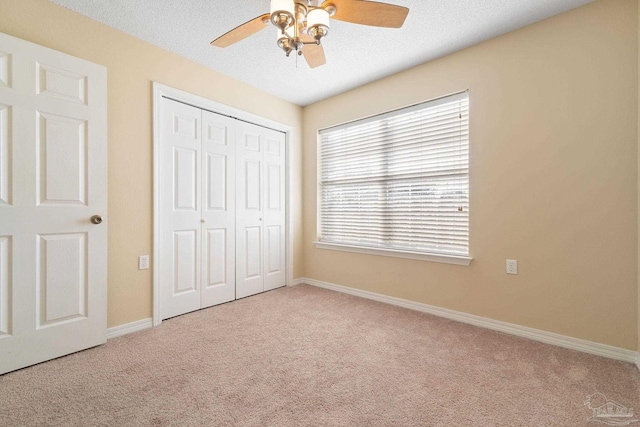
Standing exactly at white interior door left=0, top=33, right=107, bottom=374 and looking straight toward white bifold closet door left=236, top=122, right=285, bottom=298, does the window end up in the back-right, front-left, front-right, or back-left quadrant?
front-right

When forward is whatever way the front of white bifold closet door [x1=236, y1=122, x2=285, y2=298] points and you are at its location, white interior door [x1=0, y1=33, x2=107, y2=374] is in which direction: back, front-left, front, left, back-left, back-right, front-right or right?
right

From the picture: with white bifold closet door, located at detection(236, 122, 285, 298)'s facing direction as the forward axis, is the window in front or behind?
in front

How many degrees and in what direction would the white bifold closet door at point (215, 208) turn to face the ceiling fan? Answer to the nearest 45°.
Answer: approximately 45° to its right

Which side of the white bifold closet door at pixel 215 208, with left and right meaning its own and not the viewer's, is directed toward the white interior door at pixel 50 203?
right

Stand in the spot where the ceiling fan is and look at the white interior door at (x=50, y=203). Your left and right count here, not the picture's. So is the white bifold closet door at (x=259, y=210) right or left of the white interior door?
right

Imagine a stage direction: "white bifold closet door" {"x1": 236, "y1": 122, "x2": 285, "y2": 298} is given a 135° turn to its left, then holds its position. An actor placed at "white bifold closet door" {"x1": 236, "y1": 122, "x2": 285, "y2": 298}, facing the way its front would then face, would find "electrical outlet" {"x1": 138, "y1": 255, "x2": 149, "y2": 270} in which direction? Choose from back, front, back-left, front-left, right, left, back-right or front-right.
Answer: back-left

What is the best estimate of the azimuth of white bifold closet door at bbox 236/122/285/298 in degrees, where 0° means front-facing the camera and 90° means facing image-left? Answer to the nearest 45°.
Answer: approximately 315°

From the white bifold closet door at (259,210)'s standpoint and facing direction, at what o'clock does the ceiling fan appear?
The ceiling fan is roughly at 1 o'clock from the white bifold closet door.
